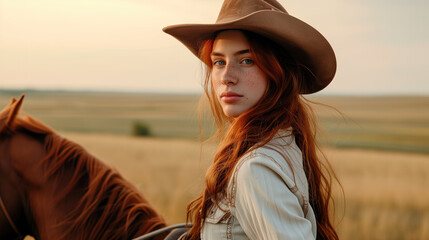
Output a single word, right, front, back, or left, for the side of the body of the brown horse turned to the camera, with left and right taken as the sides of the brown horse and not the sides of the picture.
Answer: left
